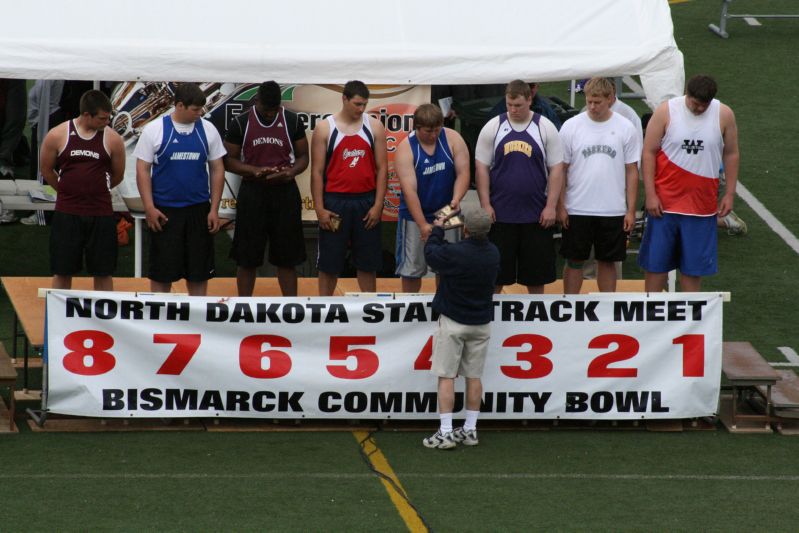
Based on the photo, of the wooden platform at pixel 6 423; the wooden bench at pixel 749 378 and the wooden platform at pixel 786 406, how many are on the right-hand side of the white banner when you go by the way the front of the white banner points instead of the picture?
1

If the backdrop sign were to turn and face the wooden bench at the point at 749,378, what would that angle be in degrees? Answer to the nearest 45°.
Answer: approximately 45° to its left

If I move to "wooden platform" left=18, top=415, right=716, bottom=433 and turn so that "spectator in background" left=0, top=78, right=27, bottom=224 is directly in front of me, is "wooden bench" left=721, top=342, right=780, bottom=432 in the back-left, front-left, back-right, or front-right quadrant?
back-right

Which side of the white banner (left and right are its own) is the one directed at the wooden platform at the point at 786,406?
left

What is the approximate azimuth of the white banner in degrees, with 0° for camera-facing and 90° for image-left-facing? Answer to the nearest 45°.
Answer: approximately 0°

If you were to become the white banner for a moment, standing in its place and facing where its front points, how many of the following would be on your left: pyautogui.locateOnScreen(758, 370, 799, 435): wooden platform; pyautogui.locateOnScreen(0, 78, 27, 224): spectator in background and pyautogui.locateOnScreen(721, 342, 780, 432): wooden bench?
2

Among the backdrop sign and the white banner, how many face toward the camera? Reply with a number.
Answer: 2

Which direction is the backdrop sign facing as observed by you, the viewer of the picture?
facing the viewer

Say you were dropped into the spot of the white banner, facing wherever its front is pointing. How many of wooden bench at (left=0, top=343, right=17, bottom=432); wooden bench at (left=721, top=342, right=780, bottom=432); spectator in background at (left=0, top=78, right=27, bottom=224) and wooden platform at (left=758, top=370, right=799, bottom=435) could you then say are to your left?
2

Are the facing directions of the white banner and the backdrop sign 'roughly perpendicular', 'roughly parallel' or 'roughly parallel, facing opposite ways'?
roughly parallel
